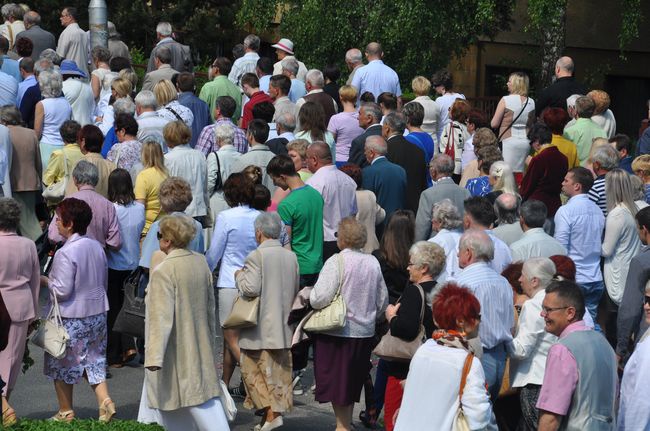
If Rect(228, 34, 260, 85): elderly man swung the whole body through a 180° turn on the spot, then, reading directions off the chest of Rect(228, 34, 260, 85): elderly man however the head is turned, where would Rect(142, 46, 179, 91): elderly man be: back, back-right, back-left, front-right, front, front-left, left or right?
right

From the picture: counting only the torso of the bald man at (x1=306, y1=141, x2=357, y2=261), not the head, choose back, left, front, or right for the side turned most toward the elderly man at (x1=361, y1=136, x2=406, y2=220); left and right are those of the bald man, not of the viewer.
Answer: right

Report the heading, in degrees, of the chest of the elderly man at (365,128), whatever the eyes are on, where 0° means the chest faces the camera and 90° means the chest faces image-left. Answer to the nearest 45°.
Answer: approximately 135°

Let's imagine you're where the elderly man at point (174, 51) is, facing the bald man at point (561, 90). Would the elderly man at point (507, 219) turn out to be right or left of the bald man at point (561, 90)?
right

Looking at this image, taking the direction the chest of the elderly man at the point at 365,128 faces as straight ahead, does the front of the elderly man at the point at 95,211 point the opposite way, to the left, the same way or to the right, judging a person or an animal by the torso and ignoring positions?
the same way

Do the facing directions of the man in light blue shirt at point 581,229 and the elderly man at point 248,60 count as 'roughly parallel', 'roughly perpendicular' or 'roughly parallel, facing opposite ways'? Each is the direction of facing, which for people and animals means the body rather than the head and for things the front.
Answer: roughly parallel

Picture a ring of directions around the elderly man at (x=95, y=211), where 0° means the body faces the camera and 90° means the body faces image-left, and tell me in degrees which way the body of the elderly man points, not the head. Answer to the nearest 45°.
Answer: approximately 135°

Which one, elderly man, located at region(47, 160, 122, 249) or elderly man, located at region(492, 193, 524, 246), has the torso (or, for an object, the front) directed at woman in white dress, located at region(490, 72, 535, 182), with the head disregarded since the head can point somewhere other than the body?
elderly man, located at region(492, 193, 524, 246)

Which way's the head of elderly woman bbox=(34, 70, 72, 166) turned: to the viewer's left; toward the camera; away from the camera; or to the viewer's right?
away from the camera

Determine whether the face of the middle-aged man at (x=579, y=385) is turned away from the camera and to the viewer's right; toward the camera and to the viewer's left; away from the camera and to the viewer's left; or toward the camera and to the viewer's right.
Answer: toward the camera and to the viewer's left

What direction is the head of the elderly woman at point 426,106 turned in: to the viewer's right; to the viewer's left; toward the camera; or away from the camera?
away from the camera
